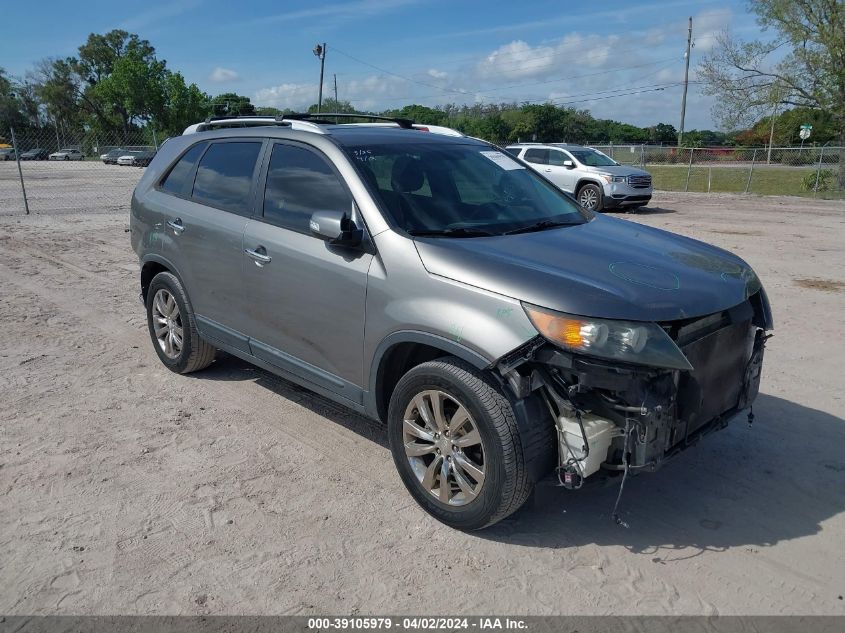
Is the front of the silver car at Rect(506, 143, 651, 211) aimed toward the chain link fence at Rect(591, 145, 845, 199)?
no

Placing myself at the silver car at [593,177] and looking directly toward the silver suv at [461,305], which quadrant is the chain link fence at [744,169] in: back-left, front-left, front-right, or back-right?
back-left

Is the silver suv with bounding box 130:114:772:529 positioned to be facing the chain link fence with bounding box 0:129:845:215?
no

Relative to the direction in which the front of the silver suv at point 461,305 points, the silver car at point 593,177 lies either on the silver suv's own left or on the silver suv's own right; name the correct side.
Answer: on the silver suv's own left

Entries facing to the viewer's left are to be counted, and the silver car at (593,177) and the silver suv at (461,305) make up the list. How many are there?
0

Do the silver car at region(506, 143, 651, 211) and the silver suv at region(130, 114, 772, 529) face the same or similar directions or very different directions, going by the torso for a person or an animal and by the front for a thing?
same or similar directions

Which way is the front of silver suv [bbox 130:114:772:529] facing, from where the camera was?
facing the viewer and to the right of the viewer

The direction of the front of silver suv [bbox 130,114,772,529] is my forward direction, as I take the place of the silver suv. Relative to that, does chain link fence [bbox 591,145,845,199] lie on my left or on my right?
on my left
